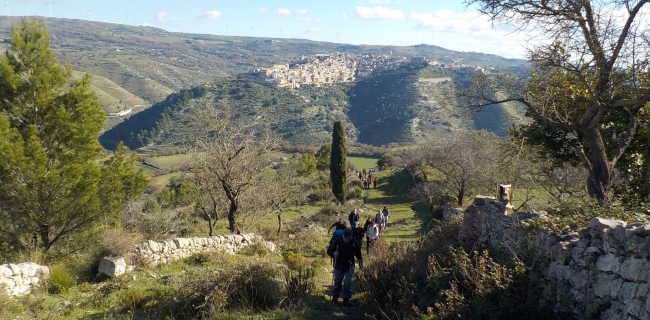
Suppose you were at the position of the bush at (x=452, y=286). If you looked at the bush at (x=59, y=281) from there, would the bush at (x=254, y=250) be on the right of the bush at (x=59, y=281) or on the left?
right

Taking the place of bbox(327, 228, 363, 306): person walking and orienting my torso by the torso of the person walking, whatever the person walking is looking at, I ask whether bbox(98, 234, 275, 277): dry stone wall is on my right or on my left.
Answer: on my right

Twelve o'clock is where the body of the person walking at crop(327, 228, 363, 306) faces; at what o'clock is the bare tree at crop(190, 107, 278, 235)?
The bare tree is roughly at 5 o'clock from the person walking.

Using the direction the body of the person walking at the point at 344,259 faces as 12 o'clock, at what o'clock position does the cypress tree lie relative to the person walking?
The cypress tree is roughly at 6 o'clock from the person walking.

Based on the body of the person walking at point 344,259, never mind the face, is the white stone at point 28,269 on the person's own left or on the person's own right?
on the person's own right

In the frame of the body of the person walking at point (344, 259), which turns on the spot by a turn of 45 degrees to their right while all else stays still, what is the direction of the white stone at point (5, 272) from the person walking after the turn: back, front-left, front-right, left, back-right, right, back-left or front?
front-right

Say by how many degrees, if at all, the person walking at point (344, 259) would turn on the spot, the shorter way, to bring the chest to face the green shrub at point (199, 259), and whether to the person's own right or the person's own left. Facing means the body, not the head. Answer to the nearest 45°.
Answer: approximately 135° to the person's own right
